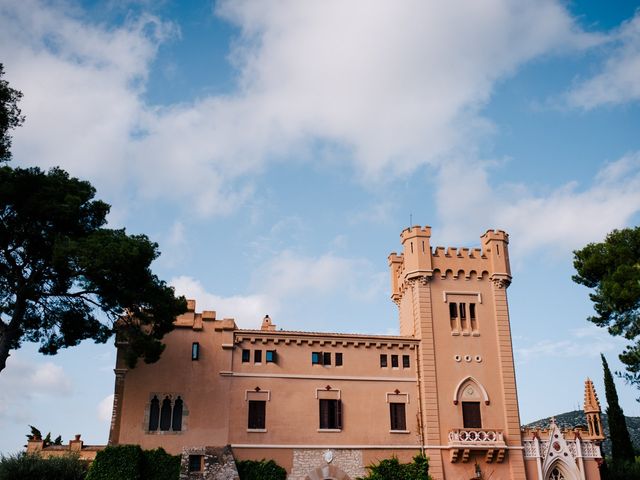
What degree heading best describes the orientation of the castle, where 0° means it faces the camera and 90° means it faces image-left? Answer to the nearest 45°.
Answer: approximately 0°

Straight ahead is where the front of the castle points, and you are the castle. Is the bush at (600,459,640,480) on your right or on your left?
on your left

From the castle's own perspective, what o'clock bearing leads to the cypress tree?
The cypress tree is roughly at 8 o'clock from the castle.

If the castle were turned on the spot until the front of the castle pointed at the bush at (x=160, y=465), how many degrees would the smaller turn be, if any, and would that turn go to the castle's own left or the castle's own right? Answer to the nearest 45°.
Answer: approximately 90° to the castle's own right

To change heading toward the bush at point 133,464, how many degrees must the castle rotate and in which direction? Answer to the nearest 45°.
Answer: approximately 90° to its right
